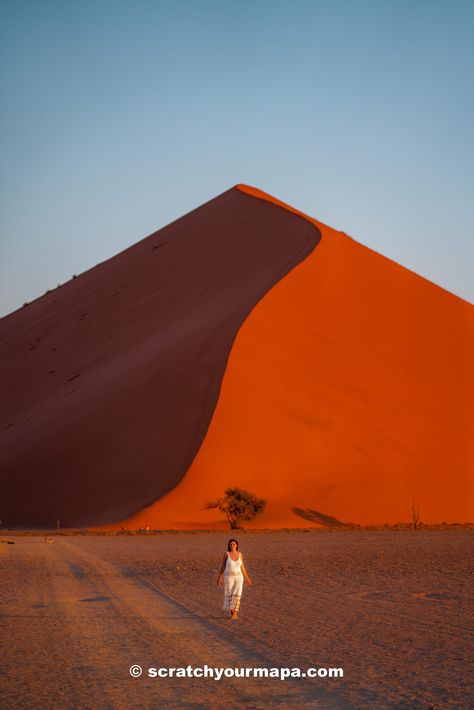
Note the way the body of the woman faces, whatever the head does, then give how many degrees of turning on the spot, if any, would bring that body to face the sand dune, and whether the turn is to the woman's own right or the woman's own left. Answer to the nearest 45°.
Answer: approximately 180°

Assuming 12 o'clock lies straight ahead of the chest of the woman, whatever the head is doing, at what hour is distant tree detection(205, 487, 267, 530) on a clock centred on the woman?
The distant tree is roughly at 6 o'clock from the woman.

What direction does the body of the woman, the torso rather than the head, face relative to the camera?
toward the camera

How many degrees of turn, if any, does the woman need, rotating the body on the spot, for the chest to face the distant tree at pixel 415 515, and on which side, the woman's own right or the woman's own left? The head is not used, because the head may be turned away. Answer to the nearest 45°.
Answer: approximately 180°

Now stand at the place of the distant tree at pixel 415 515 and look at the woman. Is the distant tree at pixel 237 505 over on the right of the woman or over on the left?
right
